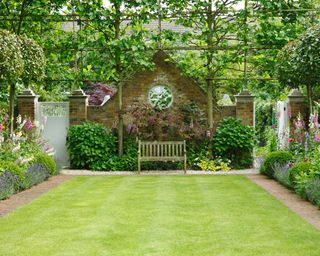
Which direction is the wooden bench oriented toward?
toward the camera

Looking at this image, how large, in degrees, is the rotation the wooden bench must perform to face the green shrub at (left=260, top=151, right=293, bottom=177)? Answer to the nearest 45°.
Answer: approximately 45° to its left

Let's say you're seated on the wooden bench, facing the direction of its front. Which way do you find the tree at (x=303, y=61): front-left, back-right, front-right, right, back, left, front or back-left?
front-left

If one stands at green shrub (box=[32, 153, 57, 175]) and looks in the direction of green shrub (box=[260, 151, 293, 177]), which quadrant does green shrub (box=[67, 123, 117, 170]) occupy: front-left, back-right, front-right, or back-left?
front-left

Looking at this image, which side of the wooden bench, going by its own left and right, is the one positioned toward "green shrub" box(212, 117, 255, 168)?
left

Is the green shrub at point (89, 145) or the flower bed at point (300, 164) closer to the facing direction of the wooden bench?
the flower bed

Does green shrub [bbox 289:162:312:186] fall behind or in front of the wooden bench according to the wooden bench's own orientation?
in front

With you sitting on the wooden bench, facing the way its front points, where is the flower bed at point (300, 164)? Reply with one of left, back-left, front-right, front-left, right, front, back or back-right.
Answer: front-left

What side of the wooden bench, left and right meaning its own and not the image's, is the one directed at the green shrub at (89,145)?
right

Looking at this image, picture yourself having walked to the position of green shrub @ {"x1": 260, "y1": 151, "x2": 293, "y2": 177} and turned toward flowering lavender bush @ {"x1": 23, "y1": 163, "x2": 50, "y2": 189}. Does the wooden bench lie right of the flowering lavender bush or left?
right
